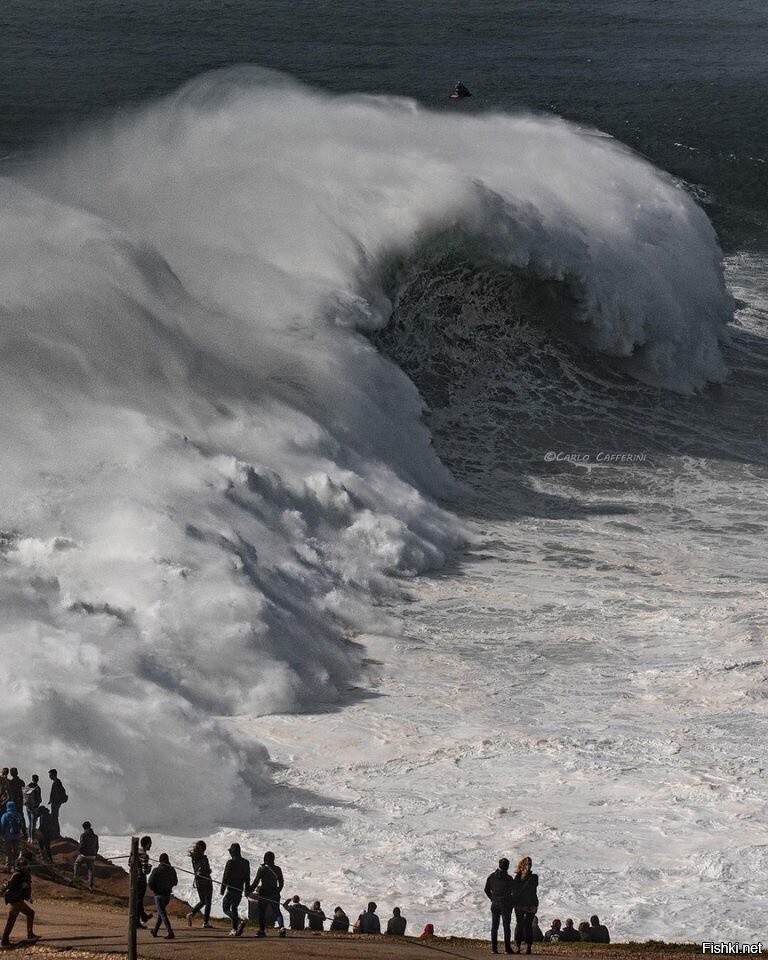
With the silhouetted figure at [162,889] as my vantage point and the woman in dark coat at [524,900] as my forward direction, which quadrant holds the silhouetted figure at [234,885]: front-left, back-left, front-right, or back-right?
front-left

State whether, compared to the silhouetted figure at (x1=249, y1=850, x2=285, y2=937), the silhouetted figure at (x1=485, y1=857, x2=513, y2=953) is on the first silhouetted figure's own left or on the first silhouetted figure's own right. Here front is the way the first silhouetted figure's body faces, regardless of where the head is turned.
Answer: on the first silhouetted figure's own right

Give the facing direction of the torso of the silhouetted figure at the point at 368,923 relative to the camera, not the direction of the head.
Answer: away from the camera

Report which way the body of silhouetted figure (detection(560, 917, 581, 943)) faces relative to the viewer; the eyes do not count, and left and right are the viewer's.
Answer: facing away from the viewer

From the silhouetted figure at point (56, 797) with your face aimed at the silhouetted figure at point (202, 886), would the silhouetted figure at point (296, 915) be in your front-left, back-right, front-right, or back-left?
front-left

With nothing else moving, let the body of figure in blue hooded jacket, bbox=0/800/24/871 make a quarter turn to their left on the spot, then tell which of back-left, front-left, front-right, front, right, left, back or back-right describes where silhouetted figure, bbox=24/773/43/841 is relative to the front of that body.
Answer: right

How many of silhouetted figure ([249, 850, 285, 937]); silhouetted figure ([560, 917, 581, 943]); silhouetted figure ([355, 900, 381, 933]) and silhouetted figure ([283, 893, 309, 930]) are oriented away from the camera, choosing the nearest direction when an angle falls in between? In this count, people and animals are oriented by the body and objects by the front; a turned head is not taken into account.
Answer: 4

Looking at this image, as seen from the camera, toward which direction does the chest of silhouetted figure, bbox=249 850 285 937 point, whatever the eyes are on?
away from the camera

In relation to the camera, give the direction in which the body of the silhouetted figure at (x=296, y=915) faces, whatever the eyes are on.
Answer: away from the camera
